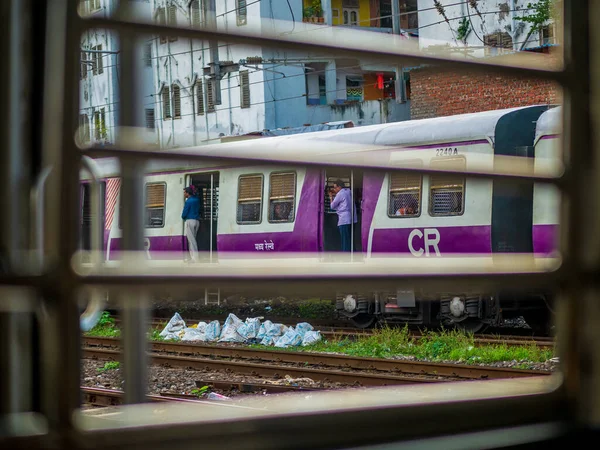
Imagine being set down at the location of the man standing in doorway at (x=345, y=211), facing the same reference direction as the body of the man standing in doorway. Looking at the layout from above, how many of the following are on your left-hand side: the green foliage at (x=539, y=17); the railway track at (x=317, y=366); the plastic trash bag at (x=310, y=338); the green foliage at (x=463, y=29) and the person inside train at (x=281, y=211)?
2

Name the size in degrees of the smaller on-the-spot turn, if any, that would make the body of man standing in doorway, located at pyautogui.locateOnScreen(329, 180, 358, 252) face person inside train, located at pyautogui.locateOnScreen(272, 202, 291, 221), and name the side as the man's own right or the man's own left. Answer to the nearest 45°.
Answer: approximately 45° to the man's own right

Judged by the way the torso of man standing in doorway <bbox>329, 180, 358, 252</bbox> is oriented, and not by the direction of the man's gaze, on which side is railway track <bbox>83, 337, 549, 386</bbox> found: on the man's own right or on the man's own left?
on the man's own left

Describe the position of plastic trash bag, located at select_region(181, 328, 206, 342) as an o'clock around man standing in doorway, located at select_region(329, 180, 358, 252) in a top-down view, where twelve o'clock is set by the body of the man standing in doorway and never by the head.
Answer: The plastic trash bag is roughly at 11 o'clock from the man standing in doorway.

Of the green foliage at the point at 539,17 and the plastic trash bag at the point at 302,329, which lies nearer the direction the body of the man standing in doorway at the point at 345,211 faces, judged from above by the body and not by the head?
the plastic trash bag

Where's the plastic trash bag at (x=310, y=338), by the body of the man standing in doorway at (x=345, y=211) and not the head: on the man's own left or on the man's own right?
on the man's own left

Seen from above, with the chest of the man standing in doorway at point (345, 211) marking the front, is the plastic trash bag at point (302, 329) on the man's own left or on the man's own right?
on the man's own left

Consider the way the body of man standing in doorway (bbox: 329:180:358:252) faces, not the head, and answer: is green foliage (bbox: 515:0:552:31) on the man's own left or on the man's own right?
on the man's own right

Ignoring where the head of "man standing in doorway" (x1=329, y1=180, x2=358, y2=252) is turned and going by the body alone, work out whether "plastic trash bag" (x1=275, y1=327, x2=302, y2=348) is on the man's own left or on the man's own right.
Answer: on the man's own left

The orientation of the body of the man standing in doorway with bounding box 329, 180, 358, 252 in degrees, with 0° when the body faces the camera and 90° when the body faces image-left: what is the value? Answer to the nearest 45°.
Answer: approximately 90°

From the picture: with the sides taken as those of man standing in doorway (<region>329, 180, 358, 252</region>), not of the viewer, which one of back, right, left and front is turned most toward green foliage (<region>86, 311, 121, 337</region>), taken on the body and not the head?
front

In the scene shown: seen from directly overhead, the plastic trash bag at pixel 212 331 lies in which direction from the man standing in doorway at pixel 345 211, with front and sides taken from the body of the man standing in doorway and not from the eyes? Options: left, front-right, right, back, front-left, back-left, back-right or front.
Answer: front-left

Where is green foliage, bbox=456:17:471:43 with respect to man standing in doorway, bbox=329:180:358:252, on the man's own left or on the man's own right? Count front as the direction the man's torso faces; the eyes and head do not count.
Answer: on the man's own right

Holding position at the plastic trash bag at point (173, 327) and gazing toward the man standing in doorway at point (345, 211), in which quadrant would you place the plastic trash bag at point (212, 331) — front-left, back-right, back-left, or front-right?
front-right

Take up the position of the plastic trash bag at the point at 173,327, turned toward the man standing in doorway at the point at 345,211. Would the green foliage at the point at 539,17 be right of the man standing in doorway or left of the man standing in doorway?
left
